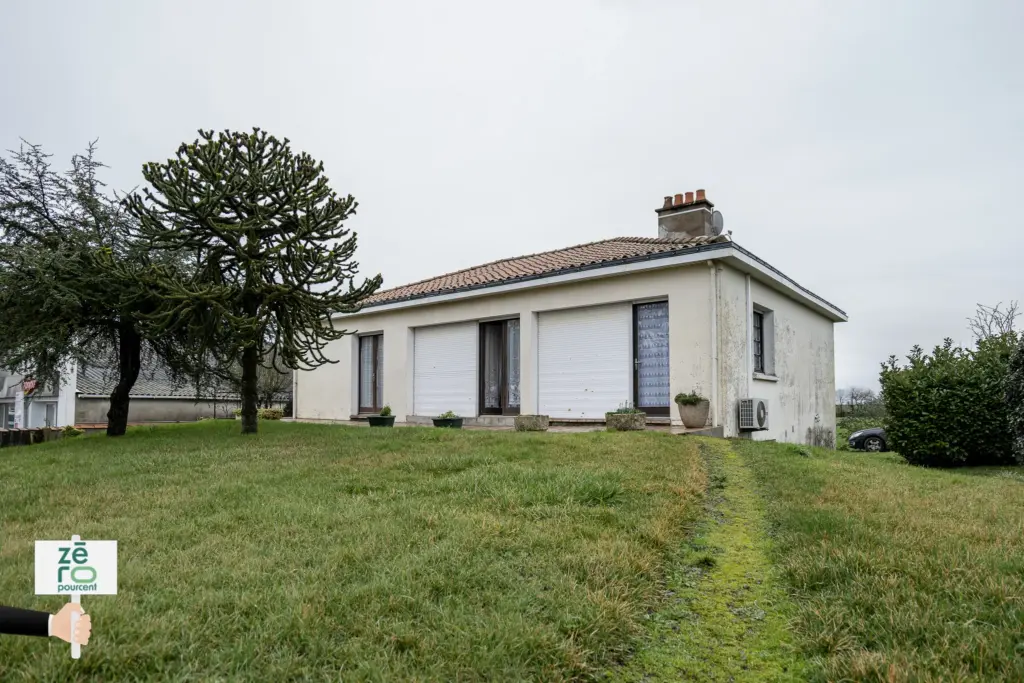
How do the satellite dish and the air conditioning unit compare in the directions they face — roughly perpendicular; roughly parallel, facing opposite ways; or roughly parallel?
roughly parallel

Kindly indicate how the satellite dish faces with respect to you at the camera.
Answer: facing the viewer and to the right of the viewer

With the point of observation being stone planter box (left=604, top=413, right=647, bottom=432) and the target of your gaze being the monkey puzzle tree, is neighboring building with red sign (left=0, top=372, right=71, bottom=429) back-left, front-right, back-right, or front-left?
front-right

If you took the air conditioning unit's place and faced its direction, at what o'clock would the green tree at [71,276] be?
The green tree is roughly at 4 o'clock from the air conditioning unit.

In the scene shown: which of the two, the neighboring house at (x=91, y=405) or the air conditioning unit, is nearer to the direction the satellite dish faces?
the air conditioning unit

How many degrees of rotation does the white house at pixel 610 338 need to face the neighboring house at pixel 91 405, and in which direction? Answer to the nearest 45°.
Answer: approximately 90° to its right

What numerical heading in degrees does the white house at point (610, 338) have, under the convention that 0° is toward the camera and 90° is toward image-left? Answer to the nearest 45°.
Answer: approximately 45°

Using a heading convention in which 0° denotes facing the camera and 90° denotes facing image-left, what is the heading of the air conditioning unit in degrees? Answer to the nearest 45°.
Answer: approximately 315°

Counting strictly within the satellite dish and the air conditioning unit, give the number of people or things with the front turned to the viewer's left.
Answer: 0
